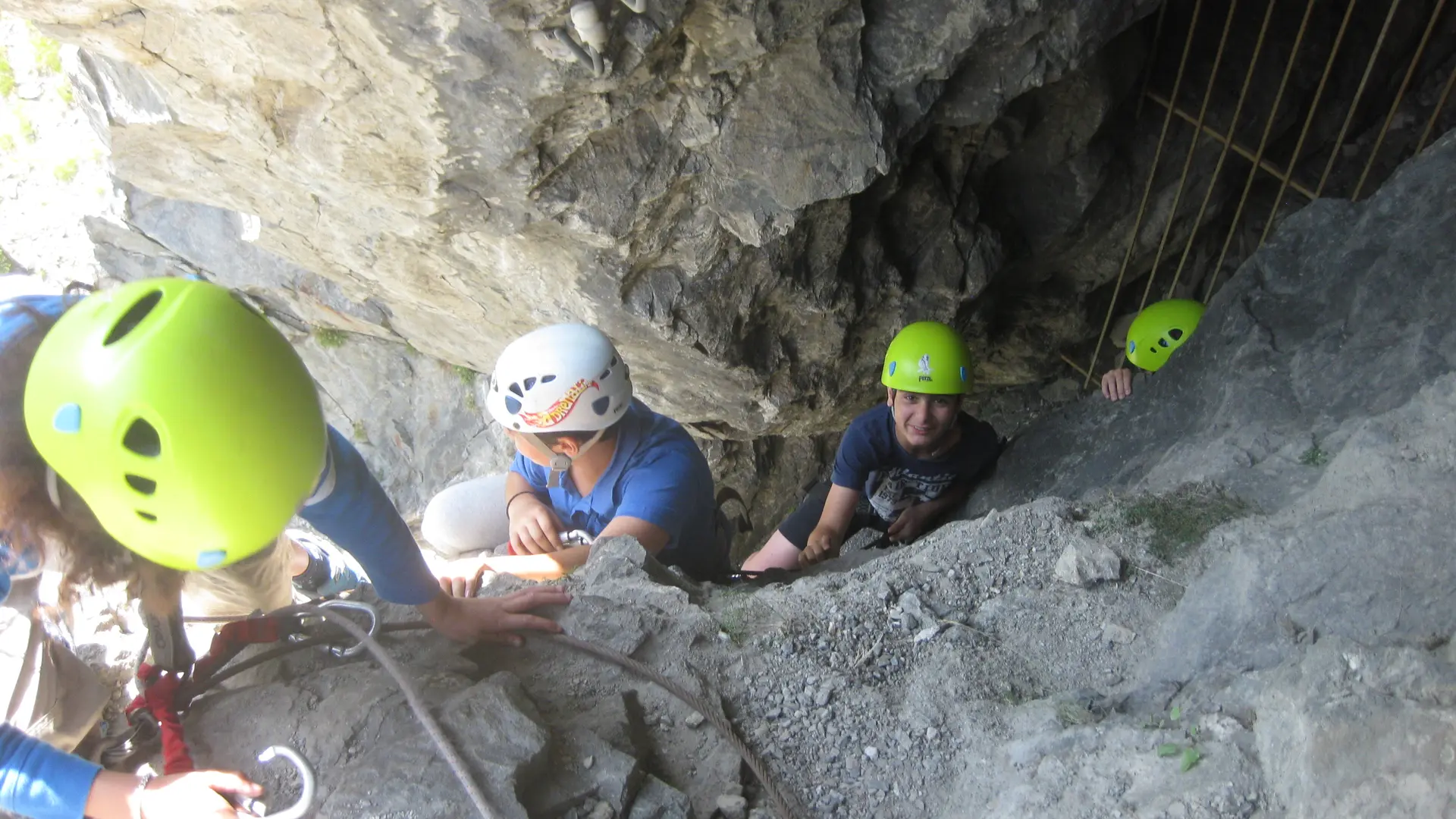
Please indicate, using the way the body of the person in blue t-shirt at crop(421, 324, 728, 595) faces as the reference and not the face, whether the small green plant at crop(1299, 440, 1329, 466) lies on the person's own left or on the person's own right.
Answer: on the person's own left

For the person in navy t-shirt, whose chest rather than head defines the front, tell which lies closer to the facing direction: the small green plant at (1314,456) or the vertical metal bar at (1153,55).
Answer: the small green plant

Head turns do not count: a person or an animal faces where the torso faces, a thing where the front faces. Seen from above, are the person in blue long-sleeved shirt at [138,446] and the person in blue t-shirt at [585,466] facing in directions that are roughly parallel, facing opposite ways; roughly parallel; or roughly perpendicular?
roughly perpendicular

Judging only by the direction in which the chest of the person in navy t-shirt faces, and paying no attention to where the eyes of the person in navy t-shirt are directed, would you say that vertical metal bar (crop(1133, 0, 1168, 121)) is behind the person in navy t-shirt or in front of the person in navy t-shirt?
behind

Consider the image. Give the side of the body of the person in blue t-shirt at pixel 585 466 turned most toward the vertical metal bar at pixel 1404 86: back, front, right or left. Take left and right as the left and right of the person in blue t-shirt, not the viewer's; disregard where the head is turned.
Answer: back

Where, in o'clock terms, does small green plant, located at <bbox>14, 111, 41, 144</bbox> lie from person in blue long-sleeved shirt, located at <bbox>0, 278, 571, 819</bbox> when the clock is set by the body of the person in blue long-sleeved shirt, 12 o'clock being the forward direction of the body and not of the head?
The small green plant is roughly at 7 o'clock from the person in blue long-sleeved shirt.

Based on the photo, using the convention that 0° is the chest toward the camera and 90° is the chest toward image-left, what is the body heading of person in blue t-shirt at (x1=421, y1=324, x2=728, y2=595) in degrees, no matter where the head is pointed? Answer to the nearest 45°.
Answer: approximately 45°

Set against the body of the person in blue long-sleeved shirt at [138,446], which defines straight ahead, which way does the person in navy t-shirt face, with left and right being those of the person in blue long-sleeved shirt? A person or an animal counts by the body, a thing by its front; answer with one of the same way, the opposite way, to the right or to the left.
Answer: to the right
